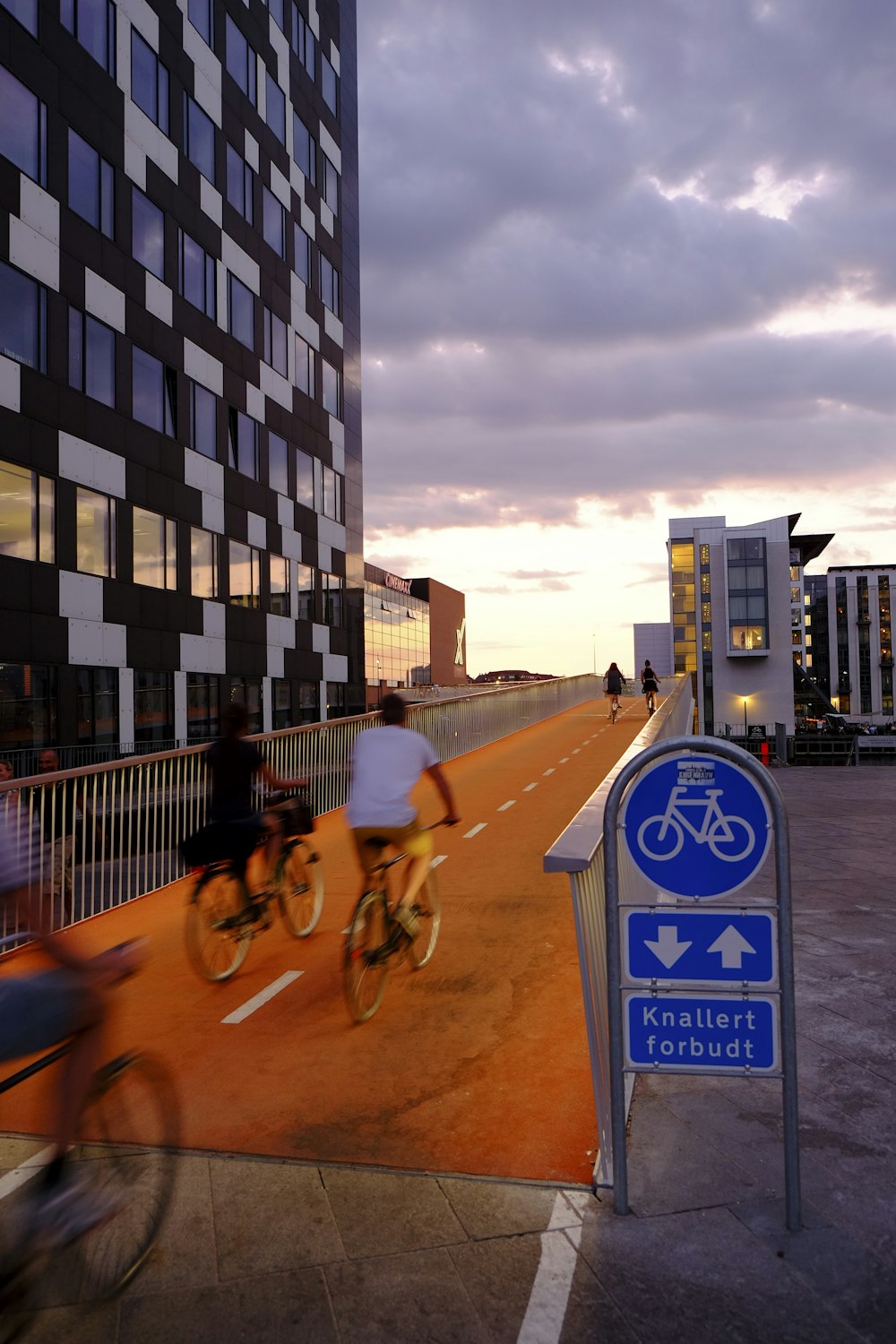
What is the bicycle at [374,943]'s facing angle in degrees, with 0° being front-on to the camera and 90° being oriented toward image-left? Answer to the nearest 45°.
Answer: approximately 225°

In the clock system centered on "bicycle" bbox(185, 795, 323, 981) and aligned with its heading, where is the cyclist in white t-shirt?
The cyclist in white t-shirt is roughly at 3 o'clock from the bicycle.

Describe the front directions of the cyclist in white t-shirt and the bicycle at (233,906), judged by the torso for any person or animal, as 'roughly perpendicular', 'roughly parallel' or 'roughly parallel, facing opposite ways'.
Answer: roughly parallel

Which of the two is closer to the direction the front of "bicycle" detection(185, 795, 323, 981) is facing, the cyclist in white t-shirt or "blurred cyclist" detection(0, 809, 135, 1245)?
the cyclist in white t-shirt

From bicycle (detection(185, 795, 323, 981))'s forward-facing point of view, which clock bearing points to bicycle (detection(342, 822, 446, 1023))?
bicycle (detection(342, 822, 446, 1023)) is roughly at 3 o'clock from bicycle (detection(185, 795, 323, 981)).

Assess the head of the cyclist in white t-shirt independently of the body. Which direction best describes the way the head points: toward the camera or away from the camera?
away from the camera

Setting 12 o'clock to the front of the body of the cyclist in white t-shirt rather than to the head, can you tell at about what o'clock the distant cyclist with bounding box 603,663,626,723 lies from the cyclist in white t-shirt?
The distant cyclist is roughly at 11 o'clock from the cyclist in white t-shirt.

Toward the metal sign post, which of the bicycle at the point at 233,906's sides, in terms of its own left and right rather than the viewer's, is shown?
right

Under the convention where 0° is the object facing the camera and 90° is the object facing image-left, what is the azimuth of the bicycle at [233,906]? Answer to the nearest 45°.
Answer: approximately 225°

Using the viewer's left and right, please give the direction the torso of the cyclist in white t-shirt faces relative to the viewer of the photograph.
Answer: facing away from the viewer and to the right of the viewer

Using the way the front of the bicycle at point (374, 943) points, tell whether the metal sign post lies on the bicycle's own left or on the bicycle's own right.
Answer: on the bicycle's own right

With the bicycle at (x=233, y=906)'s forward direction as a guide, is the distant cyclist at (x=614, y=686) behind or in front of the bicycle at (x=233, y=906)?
in front

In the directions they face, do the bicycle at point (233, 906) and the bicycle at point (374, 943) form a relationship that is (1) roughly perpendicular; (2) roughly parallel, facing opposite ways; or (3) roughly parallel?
roughly parallel
